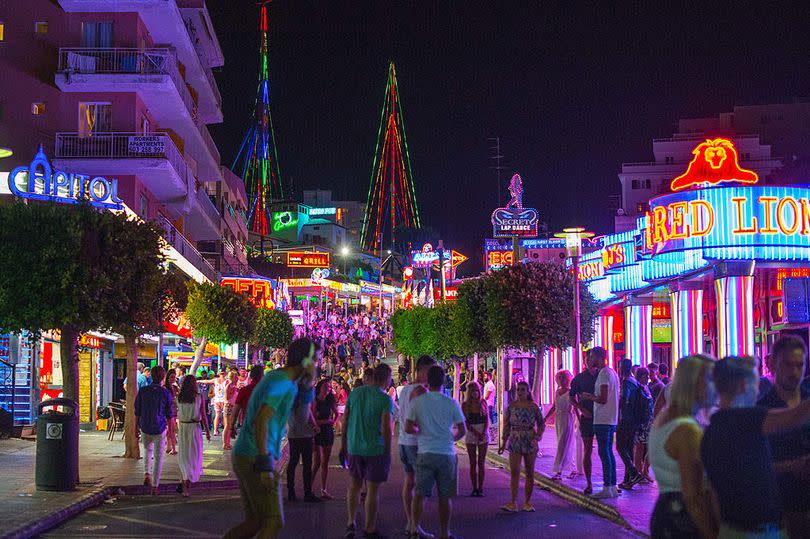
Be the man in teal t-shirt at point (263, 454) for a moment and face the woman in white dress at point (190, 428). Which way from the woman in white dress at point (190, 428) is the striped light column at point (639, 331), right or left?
right

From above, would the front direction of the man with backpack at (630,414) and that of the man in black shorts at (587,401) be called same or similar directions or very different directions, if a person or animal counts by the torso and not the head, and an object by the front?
very different directions

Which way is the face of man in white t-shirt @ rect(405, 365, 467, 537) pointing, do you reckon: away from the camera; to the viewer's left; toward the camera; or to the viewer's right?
away from the camera

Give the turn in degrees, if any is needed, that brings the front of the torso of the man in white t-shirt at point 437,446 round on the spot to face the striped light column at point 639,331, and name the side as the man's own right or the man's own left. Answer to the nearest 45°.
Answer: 0° — they already face it

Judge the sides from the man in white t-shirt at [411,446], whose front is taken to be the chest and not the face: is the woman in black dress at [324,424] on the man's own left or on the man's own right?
on the man's own left

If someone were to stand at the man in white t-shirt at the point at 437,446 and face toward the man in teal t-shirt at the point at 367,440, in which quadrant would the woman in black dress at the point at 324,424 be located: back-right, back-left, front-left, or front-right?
front-right

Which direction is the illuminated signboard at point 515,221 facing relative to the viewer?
toward the camera

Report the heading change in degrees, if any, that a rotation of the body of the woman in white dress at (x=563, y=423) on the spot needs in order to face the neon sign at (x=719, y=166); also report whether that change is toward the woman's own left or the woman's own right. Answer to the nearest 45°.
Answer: approximately 180°
